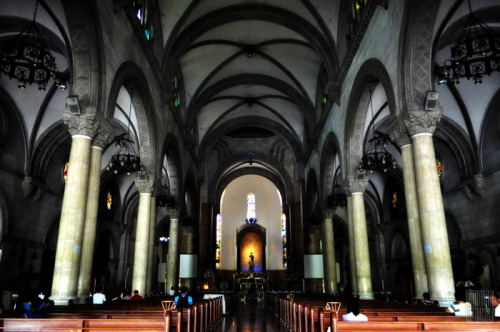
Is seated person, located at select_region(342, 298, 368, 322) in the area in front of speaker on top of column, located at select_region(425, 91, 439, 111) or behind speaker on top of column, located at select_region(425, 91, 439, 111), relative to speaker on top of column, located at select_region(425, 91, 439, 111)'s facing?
in front

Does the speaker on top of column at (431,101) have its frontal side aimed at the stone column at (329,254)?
no

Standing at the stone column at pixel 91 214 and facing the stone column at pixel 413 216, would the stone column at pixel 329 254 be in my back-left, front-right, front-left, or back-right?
front-left

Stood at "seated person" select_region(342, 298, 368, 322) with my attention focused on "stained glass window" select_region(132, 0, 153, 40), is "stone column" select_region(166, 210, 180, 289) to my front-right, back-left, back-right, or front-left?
front-right

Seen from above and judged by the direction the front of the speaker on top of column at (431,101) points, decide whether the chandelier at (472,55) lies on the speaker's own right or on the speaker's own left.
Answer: on the speaker's own left

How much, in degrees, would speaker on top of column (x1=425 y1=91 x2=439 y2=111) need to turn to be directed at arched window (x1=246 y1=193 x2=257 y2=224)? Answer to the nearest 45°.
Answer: approximately 135° to its right

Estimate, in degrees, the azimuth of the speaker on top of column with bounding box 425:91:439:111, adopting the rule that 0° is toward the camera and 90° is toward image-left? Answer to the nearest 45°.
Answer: approximately 0°

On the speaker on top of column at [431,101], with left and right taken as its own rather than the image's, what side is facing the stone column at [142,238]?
right
